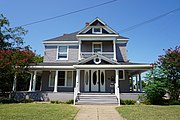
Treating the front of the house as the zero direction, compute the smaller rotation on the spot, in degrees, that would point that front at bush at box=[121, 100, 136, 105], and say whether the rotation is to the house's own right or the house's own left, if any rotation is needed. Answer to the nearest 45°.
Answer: approximately 45° to the house's own left

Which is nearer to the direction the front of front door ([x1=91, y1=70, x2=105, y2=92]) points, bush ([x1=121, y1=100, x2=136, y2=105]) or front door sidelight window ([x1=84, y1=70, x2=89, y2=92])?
the bush

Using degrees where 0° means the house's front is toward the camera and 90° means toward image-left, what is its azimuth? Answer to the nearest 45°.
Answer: approximately 0°

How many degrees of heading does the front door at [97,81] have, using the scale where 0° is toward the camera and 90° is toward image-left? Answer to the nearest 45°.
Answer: approximately 0°

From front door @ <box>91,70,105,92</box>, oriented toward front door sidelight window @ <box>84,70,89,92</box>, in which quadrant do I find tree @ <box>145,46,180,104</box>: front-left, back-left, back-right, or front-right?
back-left

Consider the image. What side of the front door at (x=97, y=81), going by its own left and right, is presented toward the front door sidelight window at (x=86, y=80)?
right
